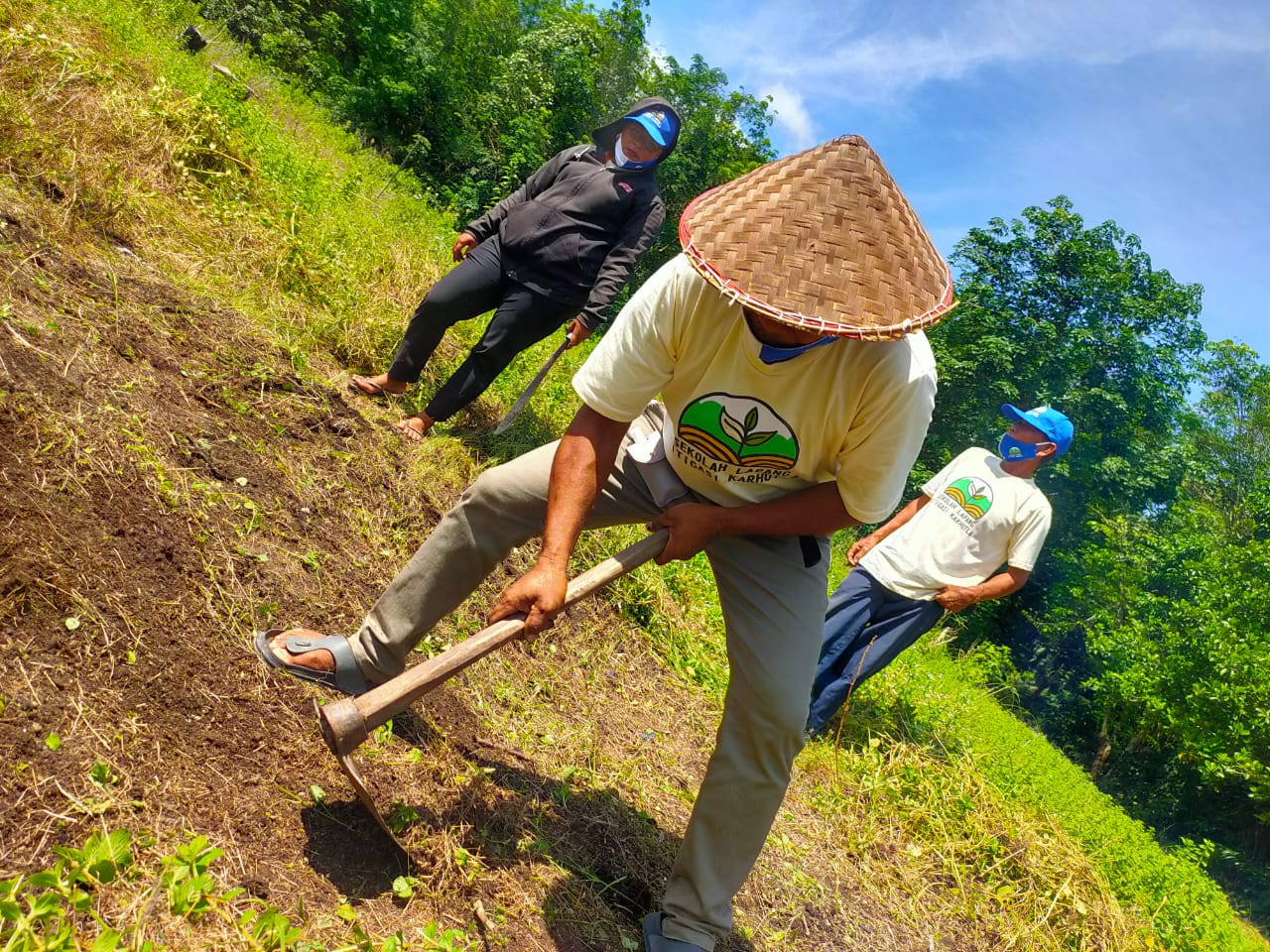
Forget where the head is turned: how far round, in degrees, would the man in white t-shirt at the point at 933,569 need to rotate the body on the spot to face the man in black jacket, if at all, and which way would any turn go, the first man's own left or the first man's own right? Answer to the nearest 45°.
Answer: approximately 45° to the first man's own right

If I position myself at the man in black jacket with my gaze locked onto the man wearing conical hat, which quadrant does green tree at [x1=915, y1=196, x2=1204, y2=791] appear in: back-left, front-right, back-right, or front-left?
back-left

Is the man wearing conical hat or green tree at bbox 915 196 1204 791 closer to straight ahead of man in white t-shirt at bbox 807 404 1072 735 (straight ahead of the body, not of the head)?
the man wearing conical hat

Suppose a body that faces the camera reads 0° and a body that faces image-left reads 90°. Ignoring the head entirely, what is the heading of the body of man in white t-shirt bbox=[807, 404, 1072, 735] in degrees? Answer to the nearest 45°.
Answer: approximately 45°
